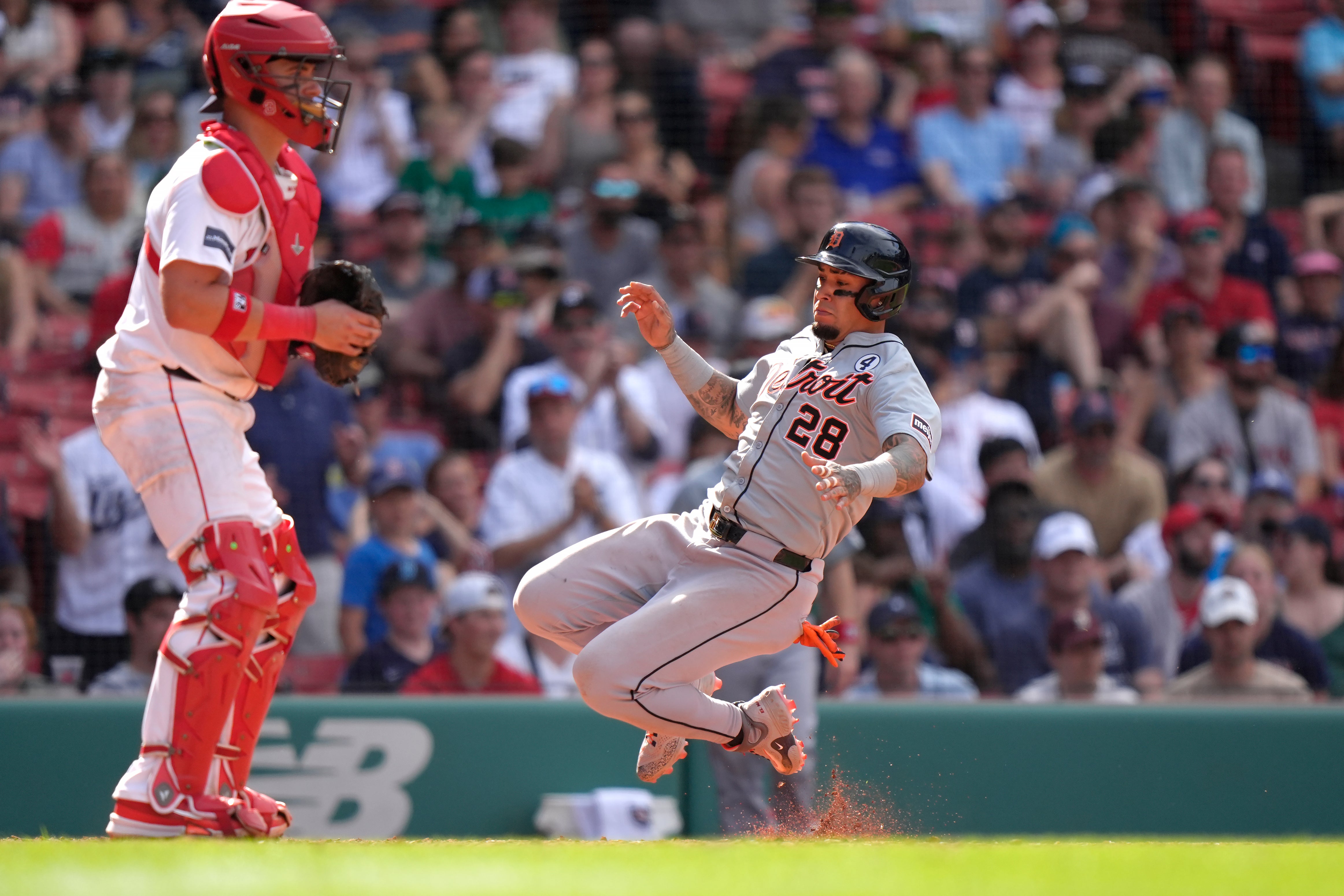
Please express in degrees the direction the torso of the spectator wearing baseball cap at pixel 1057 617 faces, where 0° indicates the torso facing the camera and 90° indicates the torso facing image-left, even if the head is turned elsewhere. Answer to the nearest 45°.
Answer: approximately 0°

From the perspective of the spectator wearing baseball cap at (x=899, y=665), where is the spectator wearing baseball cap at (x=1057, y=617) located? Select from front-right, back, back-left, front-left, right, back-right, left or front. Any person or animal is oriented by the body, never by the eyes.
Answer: back-left

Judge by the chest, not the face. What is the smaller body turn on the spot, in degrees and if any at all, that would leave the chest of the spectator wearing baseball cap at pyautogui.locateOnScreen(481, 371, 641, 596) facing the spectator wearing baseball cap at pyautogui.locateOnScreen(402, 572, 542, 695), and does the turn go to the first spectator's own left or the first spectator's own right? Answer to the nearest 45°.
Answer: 0° — they already face them

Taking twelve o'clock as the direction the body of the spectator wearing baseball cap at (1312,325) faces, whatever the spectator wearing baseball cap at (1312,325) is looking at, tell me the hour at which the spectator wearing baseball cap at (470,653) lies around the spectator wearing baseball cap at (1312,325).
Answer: the spectator wearing baseball cap at (470,653) is roughly at 1 o'clock from the spectator wearing baseball cap at (1312,325).

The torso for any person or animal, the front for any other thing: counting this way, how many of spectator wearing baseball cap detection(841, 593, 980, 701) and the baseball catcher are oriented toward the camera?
1

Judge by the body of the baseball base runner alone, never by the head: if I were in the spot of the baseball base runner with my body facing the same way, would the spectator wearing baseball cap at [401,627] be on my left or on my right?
on my right

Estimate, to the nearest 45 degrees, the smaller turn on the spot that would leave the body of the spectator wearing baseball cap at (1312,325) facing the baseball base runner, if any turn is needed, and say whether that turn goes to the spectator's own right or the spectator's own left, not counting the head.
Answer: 0° — they already face them

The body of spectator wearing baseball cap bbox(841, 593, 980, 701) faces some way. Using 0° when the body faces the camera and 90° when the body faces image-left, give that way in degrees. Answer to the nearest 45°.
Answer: approximately 0°

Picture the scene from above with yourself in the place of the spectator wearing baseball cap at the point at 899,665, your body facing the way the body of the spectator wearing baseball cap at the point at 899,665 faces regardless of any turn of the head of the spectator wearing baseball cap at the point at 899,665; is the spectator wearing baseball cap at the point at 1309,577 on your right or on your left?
on your left

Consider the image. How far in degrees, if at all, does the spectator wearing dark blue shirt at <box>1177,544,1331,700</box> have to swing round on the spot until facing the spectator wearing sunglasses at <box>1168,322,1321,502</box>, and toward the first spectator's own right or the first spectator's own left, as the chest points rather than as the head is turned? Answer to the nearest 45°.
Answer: approximately 180°
